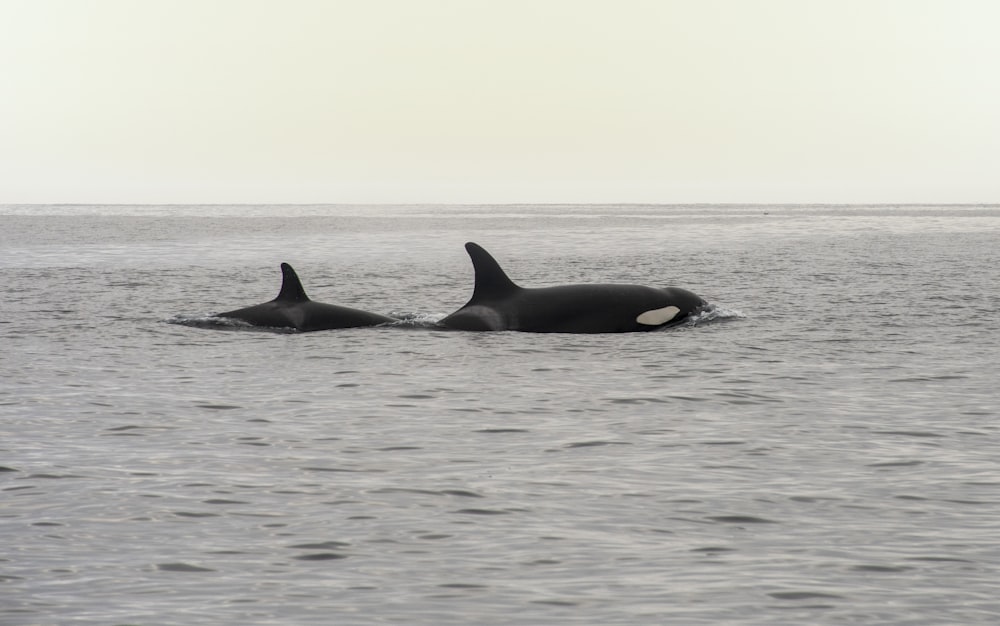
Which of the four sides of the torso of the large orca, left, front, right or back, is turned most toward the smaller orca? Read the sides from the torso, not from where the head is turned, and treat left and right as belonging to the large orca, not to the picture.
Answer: back

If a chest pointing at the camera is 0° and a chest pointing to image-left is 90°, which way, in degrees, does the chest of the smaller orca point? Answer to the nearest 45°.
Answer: approximately 270°

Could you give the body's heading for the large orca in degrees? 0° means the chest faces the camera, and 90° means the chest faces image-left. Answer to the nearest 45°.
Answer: approximately 270°

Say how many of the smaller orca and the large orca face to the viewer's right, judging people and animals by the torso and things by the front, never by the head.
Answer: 2

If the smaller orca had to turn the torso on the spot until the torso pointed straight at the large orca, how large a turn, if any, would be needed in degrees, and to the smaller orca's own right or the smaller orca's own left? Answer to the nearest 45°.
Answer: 0° — it already faces it
